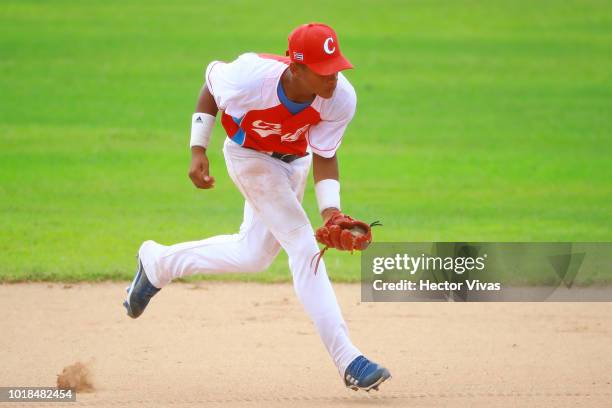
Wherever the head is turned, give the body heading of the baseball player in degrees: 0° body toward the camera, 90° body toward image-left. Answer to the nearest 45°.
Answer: approximately 315°
